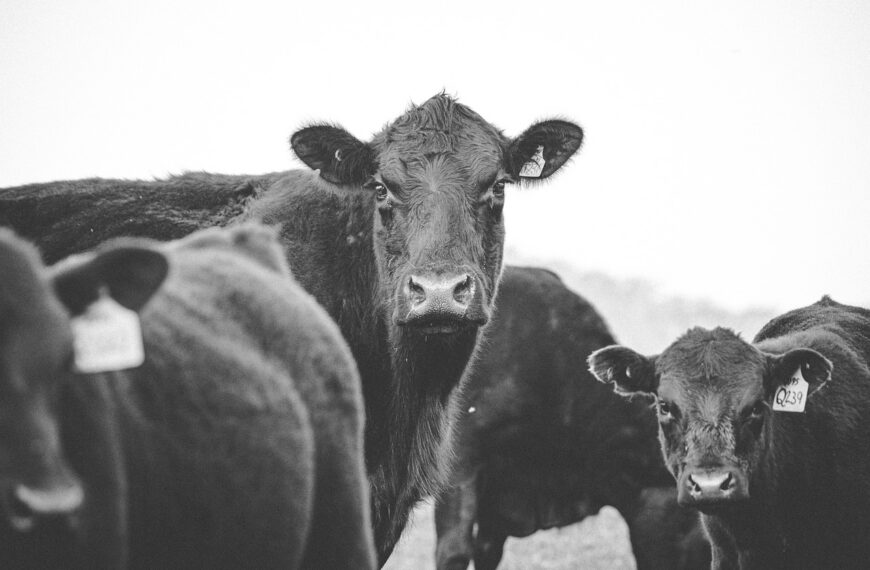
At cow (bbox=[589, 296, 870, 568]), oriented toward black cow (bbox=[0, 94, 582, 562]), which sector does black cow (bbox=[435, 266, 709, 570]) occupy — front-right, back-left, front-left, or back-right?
front-right

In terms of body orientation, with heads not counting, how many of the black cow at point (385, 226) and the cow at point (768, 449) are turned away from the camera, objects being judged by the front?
0

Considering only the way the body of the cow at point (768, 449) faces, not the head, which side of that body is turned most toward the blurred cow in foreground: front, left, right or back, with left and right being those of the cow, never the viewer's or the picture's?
front

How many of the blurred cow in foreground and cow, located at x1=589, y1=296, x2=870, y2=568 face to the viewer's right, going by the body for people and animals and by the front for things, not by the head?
0

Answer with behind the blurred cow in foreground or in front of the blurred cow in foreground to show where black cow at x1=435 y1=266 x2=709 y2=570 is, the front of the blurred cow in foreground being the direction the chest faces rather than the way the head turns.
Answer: behind

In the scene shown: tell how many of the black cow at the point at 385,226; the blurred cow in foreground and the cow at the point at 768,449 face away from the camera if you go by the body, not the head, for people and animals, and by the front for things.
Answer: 0

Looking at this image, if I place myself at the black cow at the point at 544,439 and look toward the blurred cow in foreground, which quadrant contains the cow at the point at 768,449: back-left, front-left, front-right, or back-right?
front-left

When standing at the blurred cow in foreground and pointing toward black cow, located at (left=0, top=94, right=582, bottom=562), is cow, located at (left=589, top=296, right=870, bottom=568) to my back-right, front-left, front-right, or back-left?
front-right

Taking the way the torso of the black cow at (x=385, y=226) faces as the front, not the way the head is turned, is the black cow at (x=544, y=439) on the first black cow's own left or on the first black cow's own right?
on the first black cow's own left

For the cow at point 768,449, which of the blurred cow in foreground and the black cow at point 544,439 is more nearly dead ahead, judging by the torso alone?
the blurred cow in foreground

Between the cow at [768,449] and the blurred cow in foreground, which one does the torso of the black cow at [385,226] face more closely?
the cow

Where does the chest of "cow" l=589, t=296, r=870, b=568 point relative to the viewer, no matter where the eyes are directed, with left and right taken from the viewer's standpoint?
facing the viewer and to the left of the viewer

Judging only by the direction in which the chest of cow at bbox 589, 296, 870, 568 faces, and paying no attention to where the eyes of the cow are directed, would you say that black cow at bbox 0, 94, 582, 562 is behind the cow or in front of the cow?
in front

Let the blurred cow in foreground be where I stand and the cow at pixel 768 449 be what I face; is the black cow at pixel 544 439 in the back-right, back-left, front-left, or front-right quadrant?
front-left
